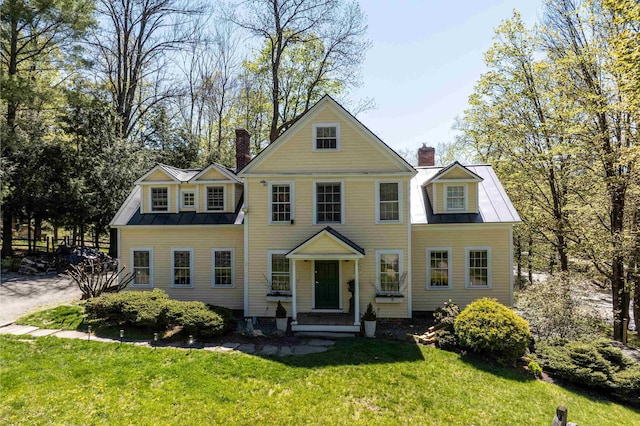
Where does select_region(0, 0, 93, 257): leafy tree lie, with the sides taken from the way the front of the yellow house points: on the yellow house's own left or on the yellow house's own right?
on the yellow house's own right

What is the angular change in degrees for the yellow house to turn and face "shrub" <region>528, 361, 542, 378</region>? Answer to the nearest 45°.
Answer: approximately 45° to its left

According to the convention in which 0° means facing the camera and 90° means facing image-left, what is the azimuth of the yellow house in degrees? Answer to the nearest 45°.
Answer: approximately 0°

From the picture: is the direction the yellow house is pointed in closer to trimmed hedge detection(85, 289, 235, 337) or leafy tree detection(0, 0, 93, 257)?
the trimmed hedge

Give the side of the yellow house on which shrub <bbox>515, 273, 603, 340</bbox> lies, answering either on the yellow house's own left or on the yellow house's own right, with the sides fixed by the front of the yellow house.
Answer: on the yellow house's own left
